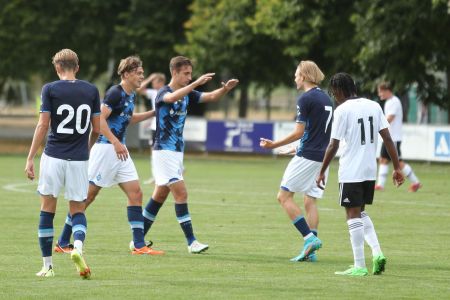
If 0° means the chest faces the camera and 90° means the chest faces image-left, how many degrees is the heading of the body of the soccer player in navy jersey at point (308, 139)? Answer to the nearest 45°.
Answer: approximately 135°

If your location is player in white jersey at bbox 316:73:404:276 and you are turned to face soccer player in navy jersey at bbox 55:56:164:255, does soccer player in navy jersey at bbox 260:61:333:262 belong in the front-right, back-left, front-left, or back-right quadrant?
front-right

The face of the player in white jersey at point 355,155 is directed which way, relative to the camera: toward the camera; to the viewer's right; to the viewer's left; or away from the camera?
away from the camera

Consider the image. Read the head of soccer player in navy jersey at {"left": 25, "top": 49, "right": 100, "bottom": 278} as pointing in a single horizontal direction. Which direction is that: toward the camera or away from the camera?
away from the camera

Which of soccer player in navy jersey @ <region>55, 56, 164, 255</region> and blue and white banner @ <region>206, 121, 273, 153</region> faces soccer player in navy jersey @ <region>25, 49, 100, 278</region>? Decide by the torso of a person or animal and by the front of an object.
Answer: the blue and white banner

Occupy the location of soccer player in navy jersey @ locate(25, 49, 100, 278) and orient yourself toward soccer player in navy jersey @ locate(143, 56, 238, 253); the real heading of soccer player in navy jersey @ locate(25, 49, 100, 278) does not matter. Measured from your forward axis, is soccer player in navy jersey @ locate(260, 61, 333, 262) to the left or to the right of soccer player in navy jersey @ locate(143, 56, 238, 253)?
right

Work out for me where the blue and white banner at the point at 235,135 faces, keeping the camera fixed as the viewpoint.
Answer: facing the viewer

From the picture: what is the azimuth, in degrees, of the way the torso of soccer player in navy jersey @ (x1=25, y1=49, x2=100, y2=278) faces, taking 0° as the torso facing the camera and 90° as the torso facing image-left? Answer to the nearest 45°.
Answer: approximately 180°

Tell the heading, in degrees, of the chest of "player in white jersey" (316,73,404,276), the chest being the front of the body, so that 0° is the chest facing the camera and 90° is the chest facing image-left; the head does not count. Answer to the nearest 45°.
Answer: approximately 135°

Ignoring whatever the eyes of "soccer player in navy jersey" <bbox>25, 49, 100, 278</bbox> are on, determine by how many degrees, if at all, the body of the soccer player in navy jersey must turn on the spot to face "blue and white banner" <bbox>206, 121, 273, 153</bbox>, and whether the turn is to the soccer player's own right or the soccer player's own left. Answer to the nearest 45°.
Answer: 0° — they already face it

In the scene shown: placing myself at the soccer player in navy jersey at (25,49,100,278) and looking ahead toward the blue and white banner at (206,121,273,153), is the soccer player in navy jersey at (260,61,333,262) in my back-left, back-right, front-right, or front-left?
front-right

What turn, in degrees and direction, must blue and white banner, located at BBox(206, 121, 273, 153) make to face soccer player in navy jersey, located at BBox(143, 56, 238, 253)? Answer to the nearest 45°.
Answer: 0° — it already faces them

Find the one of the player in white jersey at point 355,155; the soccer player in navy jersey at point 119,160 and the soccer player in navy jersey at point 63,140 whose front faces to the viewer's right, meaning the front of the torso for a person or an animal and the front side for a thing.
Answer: the soccer player in navy jersey at point 119,160

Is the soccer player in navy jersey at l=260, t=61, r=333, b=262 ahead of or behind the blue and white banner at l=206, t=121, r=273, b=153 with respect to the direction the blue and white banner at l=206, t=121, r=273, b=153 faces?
ahead
